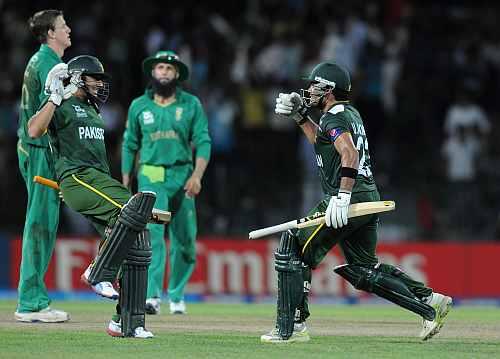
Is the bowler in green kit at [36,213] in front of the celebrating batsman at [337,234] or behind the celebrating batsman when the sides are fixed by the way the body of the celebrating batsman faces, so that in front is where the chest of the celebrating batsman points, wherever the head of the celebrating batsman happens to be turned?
in front

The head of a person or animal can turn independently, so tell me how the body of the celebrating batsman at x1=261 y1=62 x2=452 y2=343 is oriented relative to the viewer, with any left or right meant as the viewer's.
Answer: facing to the left of the viewer

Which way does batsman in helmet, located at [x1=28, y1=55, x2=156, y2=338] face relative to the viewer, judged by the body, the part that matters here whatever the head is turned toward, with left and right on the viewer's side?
facing the viewer and to the right of the viewer

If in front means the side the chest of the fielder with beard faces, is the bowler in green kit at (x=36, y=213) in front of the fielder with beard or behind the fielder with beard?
in front

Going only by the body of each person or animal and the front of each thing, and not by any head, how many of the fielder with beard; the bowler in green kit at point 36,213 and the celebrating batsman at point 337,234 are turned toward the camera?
1

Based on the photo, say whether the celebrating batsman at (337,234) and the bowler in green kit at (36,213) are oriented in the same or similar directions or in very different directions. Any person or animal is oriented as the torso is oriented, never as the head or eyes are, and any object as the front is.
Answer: very different directions

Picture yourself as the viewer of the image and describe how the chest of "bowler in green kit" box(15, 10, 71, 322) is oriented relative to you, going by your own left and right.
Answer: facing to the right of the viewer

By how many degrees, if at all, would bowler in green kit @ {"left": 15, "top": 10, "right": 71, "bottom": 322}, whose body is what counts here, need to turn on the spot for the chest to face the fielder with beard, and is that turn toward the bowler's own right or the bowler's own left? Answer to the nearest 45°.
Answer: approximately 45° to the bowler's own left
